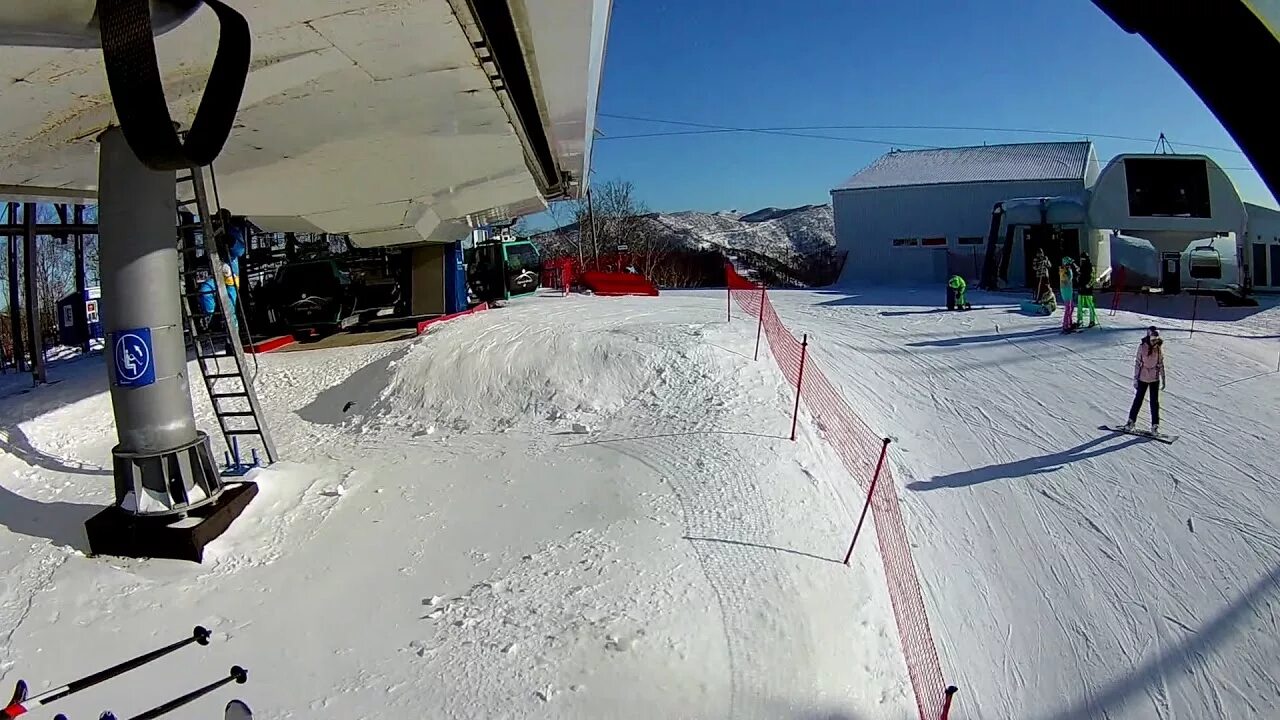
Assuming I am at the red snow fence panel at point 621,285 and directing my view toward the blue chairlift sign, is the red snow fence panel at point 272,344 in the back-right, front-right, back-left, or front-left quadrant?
front-right

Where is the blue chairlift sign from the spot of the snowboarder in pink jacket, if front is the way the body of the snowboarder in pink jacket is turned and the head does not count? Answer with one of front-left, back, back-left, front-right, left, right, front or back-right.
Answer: front-right

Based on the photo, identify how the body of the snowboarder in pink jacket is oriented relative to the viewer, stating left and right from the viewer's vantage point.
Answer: facing the viewer

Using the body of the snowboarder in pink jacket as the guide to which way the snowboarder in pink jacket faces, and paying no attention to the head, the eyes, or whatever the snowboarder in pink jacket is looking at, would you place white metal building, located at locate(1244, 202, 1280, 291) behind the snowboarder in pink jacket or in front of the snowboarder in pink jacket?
behind

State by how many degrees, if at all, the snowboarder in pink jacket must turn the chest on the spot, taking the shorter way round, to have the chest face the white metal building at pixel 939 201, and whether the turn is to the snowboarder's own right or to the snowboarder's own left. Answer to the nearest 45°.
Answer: approximately 180°

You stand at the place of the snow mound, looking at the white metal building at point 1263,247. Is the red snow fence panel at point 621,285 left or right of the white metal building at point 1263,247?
left

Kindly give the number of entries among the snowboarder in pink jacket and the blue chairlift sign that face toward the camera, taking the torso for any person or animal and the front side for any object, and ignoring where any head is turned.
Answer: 2

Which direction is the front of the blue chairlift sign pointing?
toward the camera

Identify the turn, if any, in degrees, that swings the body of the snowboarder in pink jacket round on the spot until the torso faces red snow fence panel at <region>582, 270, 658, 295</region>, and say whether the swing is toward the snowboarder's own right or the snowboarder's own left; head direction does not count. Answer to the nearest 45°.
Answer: approximately 135° to the snowboarder's own right

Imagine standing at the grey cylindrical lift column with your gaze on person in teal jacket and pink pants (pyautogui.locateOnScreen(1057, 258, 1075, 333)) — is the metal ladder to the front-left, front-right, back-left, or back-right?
front-left
